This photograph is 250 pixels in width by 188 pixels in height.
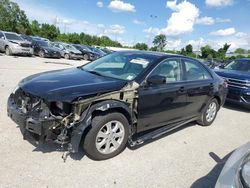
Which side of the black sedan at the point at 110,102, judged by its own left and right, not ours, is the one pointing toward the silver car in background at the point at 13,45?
right

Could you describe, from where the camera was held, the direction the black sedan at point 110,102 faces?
facing the viewer and to the left of the viewer

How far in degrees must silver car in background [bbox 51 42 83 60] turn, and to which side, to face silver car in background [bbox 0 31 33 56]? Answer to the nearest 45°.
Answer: approximately 90° to its right

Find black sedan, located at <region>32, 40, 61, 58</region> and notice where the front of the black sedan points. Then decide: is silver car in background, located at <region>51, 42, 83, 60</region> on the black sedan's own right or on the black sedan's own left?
on the black sedan's own left

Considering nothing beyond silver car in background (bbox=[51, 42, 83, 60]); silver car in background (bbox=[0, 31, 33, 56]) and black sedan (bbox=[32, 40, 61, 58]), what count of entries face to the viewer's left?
0

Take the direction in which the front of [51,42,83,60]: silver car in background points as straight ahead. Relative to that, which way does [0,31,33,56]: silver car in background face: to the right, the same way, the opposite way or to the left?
the same way

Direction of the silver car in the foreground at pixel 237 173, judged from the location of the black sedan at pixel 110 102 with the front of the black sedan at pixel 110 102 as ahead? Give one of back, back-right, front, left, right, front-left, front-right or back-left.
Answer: left

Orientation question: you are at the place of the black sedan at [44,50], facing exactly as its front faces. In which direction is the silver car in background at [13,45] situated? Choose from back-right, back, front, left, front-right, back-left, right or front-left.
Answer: right

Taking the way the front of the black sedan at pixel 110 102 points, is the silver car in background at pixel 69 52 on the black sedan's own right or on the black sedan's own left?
on the black sedan's own right

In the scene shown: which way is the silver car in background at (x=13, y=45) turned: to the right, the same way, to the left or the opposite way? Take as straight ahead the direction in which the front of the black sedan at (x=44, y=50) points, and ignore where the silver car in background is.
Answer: the same way

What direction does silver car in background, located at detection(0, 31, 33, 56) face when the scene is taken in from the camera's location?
facing the viewer and to the right of the viewer
